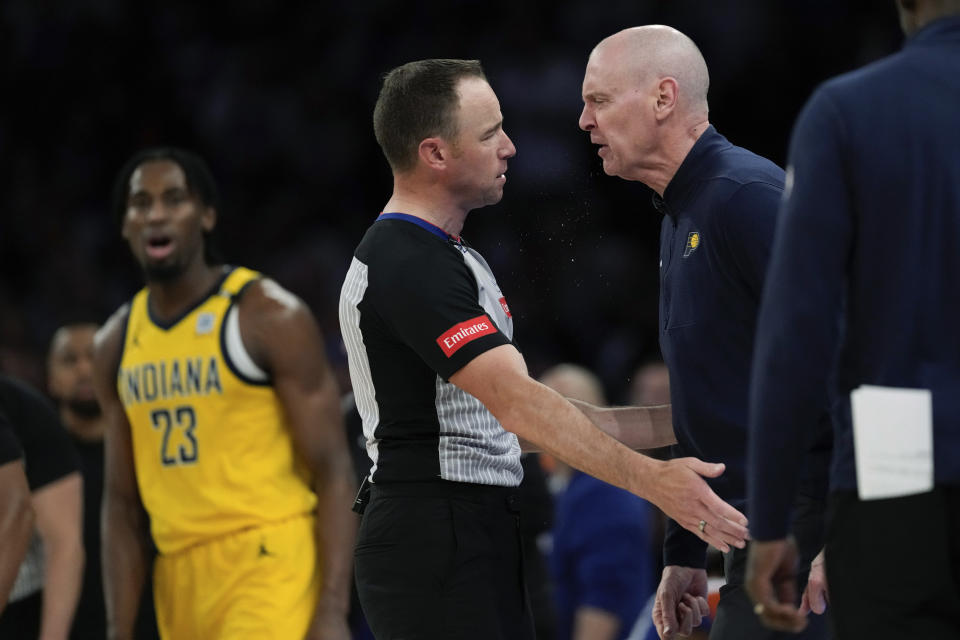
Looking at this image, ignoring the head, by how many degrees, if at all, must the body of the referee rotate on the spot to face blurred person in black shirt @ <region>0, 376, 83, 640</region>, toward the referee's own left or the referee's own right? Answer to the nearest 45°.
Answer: approximately 135° to the referee's own left

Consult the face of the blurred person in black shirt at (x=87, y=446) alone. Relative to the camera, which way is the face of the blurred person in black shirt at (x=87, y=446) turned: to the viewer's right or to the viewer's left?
to the viewer's right

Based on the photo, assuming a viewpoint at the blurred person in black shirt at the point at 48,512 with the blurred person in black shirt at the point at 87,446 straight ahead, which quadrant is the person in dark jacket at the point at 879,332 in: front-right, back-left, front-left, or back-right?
back-right

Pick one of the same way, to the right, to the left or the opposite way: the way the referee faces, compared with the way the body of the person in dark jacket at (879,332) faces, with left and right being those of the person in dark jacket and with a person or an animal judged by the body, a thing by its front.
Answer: to the right

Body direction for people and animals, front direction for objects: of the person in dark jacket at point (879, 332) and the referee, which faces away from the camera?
the person in dark jacket

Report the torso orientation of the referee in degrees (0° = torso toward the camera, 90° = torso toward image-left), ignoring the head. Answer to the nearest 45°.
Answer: approximately 270°

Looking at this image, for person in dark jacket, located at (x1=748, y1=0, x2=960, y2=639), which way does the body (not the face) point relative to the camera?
away from the camera

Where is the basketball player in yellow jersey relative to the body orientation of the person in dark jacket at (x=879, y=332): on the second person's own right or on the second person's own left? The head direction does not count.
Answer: on the second person's own left

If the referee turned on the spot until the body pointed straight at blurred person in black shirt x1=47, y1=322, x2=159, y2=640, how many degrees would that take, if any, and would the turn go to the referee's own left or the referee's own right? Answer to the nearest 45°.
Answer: approximately 135° to the referee's own left

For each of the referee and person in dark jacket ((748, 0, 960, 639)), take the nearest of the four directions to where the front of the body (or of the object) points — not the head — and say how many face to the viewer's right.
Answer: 1

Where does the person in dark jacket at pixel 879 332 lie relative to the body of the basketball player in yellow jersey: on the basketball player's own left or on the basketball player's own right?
on the basketball player's own left

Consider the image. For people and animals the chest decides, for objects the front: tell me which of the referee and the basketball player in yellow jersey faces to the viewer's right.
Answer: the referee

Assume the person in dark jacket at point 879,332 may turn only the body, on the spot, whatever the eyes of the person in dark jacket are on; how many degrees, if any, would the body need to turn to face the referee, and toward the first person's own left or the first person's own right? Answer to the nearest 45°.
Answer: approximately 45° to the first person's own left

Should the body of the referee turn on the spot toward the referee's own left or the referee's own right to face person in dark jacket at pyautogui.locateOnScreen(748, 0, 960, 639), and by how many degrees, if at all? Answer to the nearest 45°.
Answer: approximately 45° to the referee's own right
